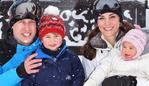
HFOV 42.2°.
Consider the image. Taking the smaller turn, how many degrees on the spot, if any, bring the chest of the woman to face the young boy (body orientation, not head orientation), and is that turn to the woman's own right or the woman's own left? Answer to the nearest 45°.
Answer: approximately 45° to the woman's own right

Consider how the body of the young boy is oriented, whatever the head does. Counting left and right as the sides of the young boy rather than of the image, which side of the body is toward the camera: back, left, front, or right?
front

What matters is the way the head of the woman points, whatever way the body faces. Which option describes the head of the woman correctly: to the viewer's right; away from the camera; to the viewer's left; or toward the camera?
toward the camera

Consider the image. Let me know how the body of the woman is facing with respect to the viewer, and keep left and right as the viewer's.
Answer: facing the viewer

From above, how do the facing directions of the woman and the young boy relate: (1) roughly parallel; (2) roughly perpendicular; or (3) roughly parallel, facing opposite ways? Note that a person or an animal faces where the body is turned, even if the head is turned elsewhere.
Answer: roughly parallel

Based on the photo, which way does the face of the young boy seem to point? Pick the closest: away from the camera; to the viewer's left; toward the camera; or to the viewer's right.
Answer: toward the camera

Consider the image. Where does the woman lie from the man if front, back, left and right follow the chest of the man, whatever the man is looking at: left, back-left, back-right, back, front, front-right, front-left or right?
front-left

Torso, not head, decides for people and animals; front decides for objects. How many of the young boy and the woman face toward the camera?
2

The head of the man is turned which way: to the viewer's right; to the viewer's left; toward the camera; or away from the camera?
toward the camera

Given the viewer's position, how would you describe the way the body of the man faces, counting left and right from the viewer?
facing the viewer and to the right of the viewer
